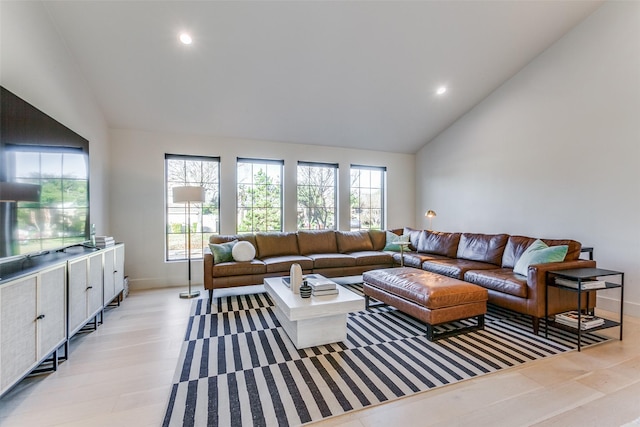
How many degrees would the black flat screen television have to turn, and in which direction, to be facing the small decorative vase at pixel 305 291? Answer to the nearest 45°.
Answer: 0° — it already faces it

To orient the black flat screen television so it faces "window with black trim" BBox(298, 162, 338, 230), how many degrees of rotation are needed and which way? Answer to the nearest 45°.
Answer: approximately 45° to its left

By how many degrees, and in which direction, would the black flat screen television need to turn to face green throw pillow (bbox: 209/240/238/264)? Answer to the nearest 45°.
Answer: approximately 45° to its left

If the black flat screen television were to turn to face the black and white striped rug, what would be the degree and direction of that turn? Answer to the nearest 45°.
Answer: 0° — it already faces it

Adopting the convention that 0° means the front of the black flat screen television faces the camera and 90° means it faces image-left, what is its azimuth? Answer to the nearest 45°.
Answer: approximately 315°

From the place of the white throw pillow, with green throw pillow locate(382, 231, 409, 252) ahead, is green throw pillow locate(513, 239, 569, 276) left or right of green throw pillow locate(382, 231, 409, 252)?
right

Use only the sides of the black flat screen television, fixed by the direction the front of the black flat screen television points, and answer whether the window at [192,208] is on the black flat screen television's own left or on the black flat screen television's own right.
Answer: on the black flat screen television's own left

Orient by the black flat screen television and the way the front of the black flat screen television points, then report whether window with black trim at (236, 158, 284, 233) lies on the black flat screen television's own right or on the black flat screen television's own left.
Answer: on the black flat screen television's own left
